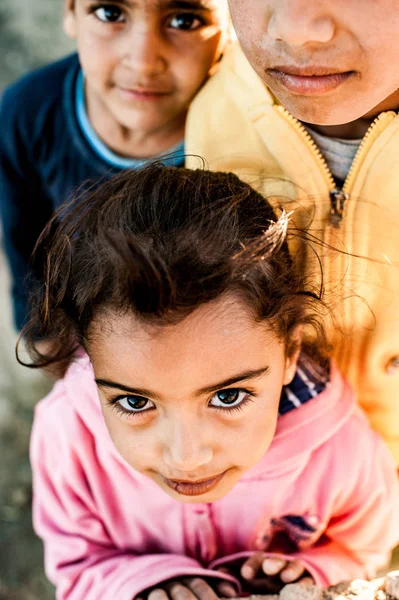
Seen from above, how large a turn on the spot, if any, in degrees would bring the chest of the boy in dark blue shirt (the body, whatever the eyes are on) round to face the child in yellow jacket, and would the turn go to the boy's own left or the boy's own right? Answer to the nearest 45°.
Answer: approximately 45° to the boy's own left

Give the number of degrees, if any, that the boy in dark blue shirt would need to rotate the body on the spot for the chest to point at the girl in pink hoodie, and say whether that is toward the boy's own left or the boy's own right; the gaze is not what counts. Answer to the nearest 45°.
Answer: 0° — they already face them

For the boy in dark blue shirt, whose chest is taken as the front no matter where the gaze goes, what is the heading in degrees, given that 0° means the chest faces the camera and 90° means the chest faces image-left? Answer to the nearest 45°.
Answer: approximately 0°

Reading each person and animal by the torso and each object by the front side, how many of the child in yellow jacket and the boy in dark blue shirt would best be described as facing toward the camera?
2

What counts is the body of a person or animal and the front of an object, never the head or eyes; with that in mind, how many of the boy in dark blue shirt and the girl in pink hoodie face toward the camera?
2

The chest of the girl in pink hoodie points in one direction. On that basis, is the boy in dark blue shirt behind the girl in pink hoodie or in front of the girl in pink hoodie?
behind
